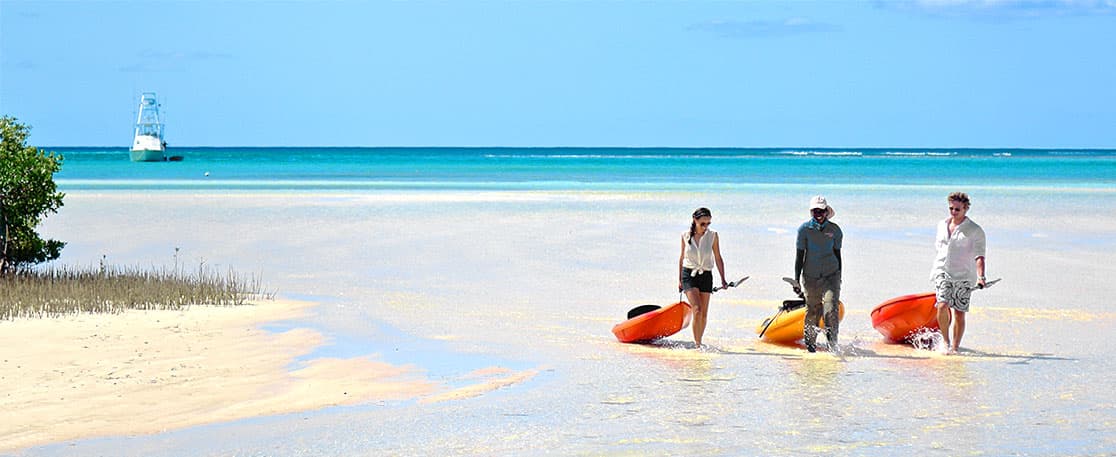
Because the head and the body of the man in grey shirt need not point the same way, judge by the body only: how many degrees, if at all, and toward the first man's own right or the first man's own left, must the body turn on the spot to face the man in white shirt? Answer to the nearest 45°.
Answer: approximately 90° to the first man's own left

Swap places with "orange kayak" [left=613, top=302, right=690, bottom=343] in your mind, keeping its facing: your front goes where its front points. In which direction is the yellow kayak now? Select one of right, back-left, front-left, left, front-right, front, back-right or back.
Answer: front-left

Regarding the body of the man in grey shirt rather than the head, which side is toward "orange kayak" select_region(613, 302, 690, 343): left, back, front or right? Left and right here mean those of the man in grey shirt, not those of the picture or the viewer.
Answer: right

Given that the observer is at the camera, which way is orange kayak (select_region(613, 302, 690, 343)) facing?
facing the viewer and to the right of the viewer

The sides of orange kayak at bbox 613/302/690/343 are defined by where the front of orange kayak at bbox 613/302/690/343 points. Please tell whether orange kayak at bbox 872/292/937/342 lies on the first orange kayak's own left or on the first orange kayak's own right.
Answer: on the first orange kayak's own left

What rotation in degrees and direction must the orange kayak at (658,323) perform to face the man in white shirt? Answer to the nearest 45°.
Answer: approximately 45° to its left

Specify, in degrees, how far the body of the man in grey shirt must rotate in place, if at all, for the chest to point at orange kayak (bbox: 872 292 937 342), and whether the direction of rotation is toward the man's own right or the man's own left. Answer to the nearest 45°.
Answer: approximately 135° to the man's own left

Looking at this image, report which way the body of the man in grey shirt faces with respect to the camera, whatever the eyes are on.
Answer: toward the camera

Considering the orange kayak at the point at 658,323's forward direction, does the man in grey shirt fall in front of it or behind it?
in front
